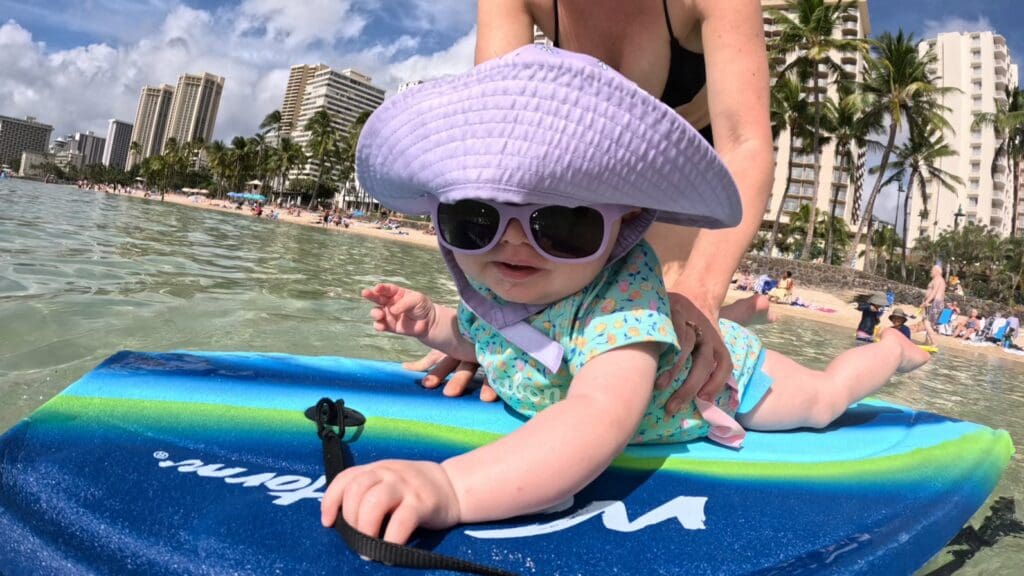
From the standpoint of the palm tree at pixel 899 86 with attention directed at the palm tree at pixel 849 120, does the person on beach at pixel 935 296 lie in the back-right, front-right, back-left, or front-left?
back-left

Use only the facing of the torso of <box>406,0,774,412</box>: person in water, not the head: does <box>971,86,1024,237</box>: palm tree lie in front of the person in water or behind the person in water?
behind

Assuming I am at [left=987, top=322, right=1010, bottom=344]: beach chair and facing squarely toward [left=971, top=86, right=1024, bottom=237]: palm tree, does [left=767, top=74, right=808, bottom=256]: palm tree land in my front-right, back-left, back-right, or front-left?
front-left

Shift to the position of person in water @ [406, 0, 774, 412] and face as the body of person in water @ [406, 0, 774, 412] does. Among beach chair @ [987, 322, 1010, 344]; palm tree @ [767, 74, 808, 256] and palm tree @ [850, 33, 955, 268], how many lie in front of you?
0

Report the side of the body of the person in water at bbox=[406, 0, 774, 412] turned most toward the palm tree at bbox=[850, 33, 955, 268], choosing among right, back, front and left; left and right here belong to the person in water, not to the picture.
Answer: back

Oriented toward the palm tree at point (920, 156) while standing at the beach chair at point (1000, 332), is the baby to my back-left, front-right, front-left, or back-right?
back-left

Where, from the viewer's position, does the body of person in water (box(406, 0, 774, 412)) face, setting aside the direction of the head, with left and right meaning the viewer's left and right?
facing the viewer

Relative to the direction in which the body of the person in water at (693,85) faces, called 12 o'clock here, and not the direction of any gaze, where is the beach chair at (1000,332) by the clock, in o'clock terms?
The beach chair is roughly at 7 o'clock from the person in water.

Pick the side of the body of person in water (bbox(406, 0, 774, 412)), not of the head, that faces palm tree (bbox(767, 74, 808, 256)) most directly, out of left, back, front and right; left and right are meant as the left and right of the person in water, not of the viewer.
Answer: back

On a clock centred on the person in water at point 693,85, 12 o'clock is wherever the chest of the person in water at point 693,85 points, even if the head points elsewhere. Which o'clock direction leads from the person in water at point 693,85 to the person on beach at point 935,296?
the person on beach at point 935,296 is roughly at 7 o'clock from the person in water at point 693,85.
